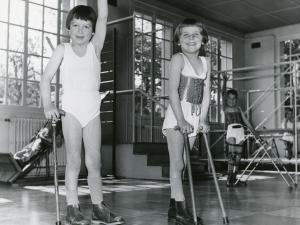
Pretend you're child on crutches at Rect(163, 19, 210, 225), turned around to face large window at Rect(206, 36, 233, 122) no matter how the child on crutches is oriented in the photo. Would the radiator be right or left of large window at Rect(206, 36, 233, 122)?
left

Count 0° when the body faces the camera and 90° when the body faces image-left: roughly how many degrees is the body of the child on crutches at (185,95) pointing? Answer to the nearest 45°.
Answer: approximately 315°

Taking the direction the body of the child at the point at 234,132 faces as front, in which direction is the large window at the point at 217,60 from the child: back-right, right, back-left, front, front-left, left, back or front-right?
back

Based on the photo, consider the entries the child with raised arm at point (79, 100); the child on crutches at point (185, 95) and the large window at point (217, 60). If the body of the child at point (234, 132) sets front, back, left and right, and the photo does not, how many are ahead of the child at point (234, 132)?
2

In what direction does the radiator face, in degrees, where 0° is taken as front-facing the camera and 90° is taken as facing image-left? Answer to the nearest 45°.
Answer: approximately 0°

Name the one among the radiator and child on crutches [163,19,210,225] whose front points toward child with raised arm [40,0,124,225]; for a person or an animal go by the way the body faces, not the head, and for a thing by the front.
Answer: the radiator

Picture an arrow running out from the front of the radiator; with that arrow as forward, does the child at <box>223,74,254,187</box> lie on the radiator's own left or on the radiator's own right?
on the radiator's own left

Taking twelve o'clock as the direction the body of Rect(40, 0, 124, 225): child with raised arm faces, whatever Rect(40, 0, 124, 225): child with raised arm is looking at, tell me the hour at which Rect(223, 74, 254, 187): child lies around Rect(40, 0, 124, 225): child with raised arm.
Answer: Rect(223, 74, 254, 187): child is roughly at 7 o'clock from Rect(40, 0, 124, 225): child with raised arm.

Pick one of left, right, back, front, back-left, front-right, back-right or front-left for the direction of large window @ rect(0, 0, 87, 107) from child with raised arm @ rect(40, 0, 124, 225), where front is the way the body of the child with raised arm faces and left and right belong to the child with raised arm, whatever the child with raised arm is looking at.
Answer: back

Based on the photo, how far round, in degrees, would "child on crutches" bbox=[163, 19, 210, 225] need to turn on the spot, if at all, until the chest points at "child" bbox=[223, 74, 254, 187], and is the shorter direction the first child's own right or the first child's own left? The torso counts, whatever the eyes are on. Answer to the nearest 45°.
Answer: approximately 135° to the first child's own left
